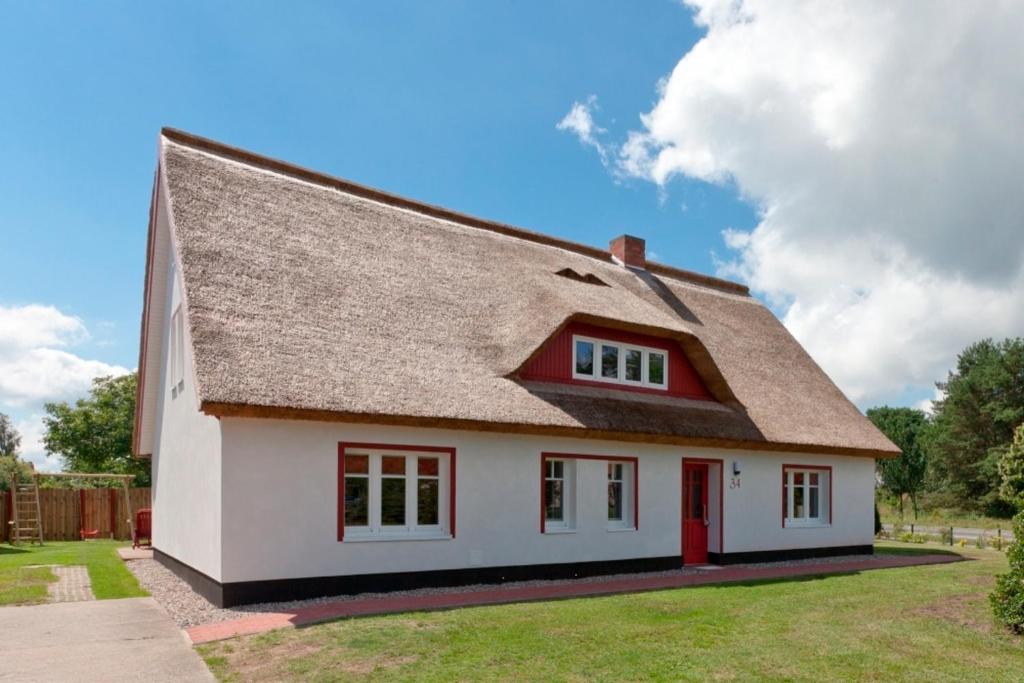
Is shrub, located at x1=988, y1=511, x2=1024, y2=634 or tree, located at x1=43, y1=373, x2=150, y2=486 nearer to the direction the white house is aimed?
the shrub

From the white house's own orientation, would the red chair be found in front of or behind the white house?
behind

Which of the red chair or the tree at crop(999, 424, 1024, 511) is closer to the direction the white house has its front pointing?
the tree

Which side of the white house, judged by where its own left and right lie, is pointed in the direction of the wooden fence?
back

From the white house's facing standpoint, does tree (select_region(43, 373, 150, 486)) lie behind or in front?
behind

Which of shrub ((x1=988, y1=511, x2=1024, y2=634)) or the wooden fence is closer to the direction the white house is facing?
the shrub

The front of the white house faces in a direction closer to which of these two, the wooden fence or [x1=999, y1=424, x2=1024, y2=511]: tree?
the tree

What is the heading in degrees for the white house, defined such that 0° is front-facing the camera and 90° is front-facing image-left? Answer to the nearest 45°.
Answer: approximately 315°

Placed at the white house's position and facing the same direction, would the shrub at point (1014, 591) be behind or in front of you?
in front
